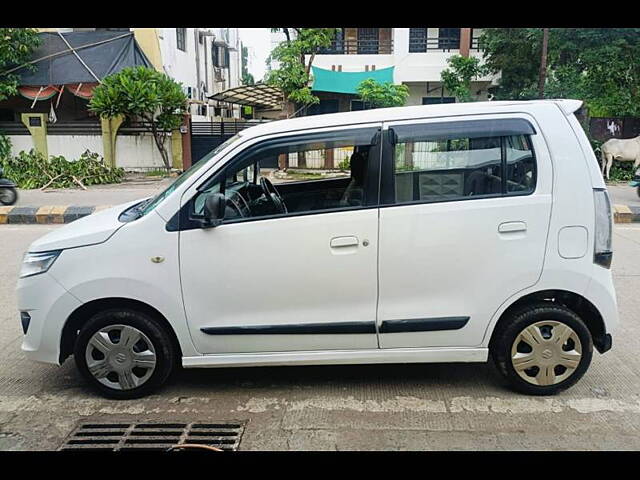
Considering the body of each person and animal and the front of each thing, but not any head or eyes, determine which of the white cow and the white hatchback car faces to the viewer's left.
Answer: the white hatchback car

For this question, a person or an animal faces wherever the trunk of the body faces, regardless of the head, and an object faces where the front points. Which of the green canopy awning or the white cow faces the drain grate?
the green canopy awning

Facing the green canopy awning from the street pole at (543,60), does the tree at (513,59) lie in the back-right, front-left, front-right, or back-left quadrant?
front-right

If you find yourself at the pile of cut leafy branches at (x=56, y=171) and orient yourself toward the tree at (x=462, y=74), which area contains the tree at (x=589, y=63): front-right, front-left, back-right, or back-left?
front-right

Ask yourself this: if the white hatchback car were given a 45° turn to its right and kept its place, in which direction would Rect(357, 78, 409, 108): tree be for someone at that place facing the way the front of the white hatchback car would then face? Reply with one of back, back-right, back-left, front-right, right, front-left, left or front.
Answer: front-right

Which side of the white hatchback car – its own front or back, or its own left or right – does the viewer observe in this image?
left

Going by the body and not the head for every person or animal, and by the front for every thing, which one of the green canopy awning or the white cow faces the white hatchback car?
the green canopy awning

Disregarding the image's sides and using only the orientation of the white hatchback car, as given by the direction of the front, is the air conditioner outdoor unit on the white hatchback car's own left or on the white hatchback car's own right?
on the white hatchback car's own right

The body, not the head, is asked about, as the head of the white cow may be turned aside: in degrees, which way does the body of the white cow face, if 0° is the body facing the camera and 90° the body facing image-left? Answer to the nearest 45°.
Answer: approximately 270°

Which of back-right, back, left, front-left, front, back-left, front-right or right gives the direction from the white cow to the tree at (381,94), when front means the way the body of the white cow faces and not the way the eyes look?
back

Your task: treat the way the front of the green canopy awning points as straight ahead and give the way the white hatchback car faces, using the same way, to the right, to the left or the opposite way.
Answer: to the right

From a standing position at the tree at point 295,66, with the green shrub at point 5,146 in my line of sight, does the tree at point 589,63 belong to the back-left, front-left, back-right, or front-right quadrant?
back-left

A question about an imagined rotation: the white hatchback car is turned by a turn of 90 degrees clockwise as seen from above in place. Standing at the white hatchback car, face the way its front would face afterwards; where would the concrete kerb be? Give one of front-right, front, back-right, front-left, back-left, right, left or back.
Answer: front-left

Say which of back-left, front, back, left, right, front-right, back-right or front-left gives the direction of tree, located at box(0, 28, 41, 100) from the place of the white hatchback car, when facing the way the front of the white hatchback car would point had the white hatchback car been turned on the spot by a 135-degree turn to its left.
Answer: back

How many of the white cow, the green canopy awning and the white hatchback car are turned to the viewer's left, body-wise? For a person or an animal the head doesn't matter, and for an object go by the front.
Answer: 1

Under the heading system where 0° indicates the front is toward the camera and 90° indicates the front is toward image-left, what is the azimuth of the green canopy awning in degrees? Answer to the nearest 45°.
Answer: approximately 0°
